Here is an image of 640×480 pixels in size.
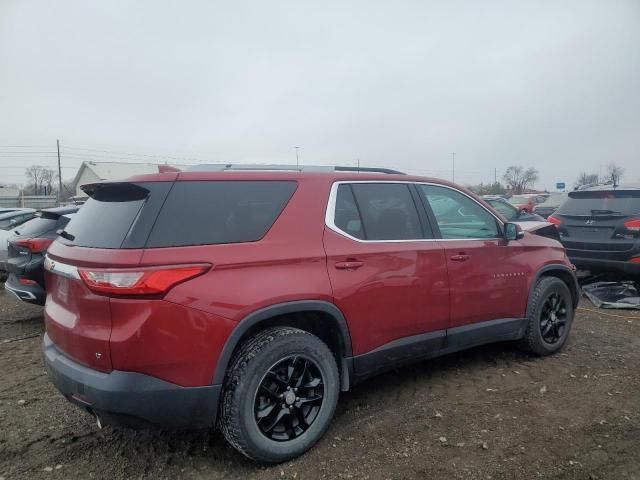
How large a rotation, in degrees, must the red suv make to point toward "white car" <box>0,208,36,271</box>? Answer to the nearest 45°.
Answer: approximately 90° to its left

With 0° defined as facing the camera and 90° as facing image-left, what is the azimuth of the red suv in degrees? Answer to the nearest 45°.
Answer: approximately 225°
